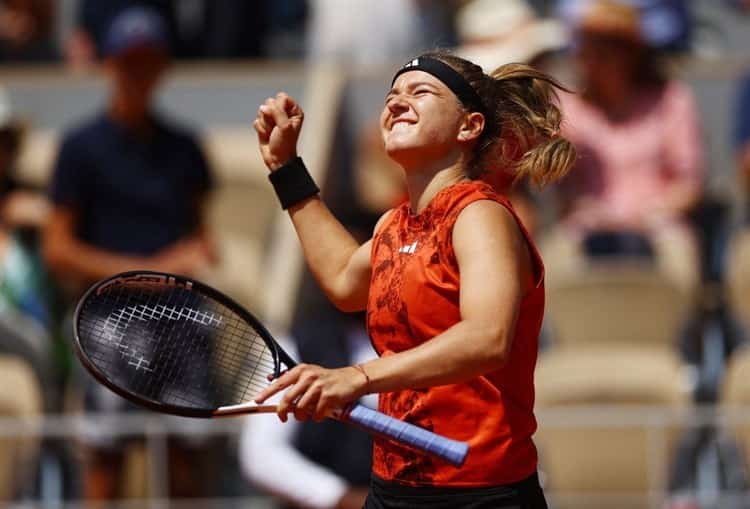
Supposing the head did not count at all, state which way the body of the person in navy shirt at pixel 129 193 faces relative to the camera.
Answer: toward the camera

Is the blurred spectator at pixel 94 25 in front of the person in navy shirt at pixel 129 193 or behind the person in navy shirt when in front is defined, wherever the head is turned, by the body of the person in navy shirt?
behind

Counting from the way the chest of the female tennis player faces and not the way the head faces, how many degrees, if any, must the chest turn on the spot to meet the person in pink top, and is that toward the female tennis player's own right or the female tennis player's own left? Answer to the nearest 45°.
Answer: approximately 135° to the female tennis player's own right

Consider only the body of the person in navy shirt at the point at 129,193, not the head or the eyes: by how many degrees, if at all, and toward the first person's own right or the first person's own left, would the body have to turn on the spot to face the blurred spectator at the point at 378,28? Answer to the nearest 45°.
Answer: approximately 135° to the first person's own left

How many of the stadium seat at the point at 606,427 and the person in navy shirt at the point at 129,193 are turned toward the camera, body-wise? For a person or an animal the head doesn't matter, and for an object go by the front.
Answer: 2

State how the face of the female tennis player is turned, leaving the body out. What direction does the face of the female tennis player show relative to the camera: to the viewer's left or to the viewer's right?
to the viewer's left

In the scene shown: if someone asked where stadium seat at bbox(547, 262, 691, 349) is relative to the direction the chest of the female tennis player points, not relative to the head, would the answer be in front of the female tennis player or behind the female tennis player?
behind

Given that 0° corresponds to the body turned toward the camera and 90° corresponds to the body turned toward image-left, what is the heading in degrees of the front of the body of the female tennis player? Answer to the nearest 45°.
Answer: approximately 45°
